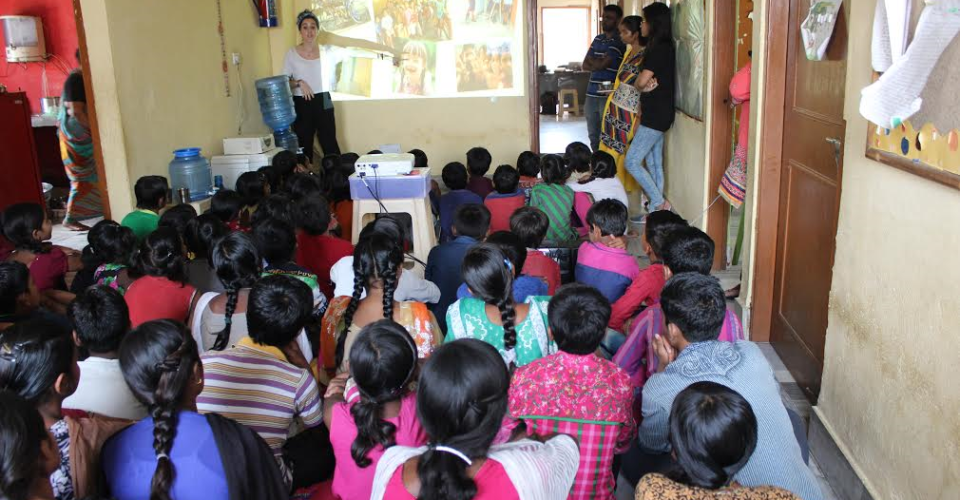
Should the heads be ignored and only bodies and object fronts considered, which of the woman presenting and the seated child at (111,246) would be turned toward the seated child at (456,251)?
the woman presenting

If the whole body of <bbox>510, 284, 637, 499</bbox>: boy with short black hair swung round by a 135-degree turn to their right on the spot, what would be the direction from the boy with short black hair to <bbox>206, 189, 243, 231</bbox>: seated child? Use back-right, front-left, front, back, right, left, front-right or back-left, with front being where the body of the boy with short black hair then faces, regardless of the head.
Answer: back

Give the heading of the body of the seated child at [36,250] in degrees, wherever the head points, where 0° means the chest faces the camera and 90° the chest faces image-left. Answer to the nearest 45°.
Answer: approximately 225°

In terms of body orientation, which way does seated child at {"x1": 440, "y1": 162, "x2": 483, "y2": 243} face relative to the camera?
away from the camera

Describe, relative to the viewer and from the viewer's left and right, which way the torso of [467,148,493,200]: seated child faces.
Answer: facing away from the viewer

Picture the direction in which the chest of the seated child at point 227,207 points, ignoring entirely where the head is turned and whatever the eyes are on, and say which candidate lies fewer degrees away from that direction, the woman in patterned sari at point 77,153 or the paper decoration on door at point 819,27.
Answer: the woman in patterned sari

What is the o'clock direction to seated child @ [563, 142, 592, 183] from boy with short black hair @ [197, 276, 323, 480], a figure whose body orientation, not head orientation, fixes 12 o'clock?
The seated child is roughly at 12 o'clock from the boy with short black hair.

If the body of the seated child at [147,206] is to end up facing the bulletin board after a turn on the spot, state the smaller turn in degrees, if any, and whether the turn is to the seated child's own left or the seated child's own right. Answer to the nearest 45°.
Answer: approximately 90° to the seated child's own right

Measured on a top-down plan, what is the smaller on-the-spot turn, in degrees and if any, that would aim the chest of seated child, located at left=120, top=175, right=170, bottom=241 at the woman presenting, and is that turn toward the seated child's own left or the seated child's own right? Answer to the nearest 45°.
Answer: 0° — they already face them

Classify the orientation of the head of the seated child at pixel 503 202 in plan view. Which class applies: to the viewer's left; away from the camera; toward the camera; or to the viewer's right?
away from the camera

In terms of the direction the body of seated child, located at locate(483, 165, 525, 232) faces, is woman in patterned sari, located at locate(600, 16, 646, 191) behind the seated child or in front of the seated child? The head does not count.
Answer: in front

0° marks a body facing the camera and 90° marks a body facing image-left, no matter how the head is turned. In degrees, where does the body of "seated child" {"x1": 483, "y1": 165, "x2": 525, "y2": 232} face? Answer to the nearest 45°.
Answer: approximately 180°

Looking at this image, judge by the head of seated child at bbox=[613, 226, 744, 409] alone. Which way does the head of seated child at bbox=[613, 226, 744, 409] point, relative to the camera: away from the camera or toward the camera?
away from the camera

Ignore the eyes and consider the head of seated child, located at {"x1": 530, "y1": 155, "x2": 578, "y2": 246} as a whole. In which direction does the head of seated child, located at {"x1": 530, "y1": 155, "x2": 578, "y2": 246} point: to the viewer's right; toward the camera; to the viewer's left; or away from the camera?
away from the camera

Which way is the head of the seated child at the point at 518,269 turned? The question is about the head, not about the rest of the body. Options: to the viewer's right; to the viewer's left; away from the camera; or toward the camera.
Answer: away from the camera
